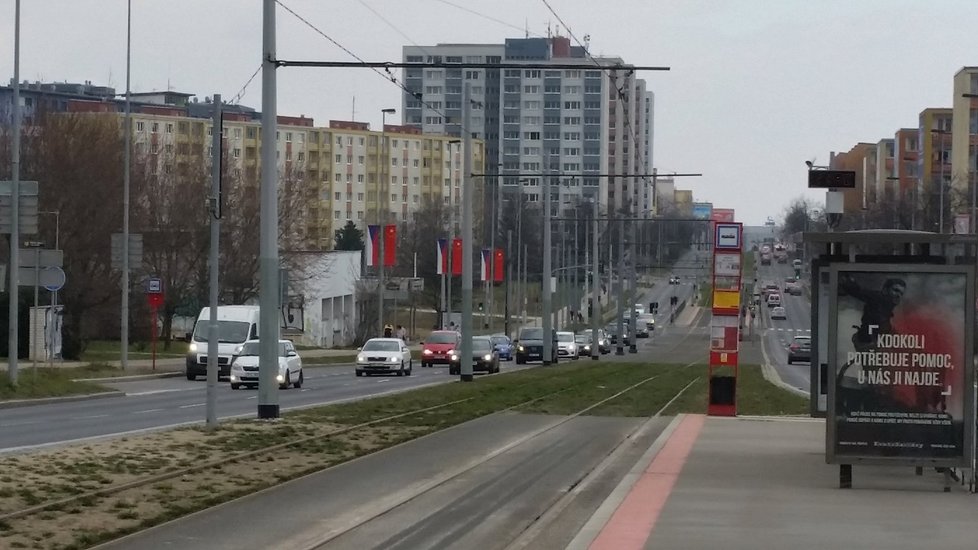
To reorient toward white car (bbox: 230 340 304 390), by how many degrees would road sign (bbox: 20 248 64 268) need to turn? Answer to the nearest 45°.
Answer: approximately 45° to its right

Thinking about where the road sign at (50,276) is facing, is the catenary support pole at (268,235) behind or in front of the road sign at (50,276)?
behind

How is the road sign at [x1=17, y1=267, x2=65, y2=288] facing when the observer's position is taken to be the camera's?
facing away from the viewer

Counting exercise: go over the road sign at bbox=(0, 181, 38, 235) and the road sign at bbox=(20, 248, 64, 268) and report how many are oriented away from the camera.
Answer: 2

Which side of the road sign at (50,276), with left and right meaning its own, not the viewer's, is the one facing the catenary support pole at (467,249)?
right

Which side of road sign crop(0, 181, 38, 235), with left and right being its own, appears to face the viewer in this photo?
back

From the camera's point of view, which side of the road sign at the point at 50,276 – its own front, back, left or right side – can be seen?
back

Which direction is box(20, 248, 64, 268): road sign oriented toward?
away from the camera

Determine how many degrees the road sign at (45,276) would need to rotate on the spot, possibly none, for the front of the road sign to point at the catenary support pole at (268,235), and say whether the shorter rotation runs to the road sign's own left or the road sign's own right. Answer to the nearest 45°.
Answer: approximately 180°
